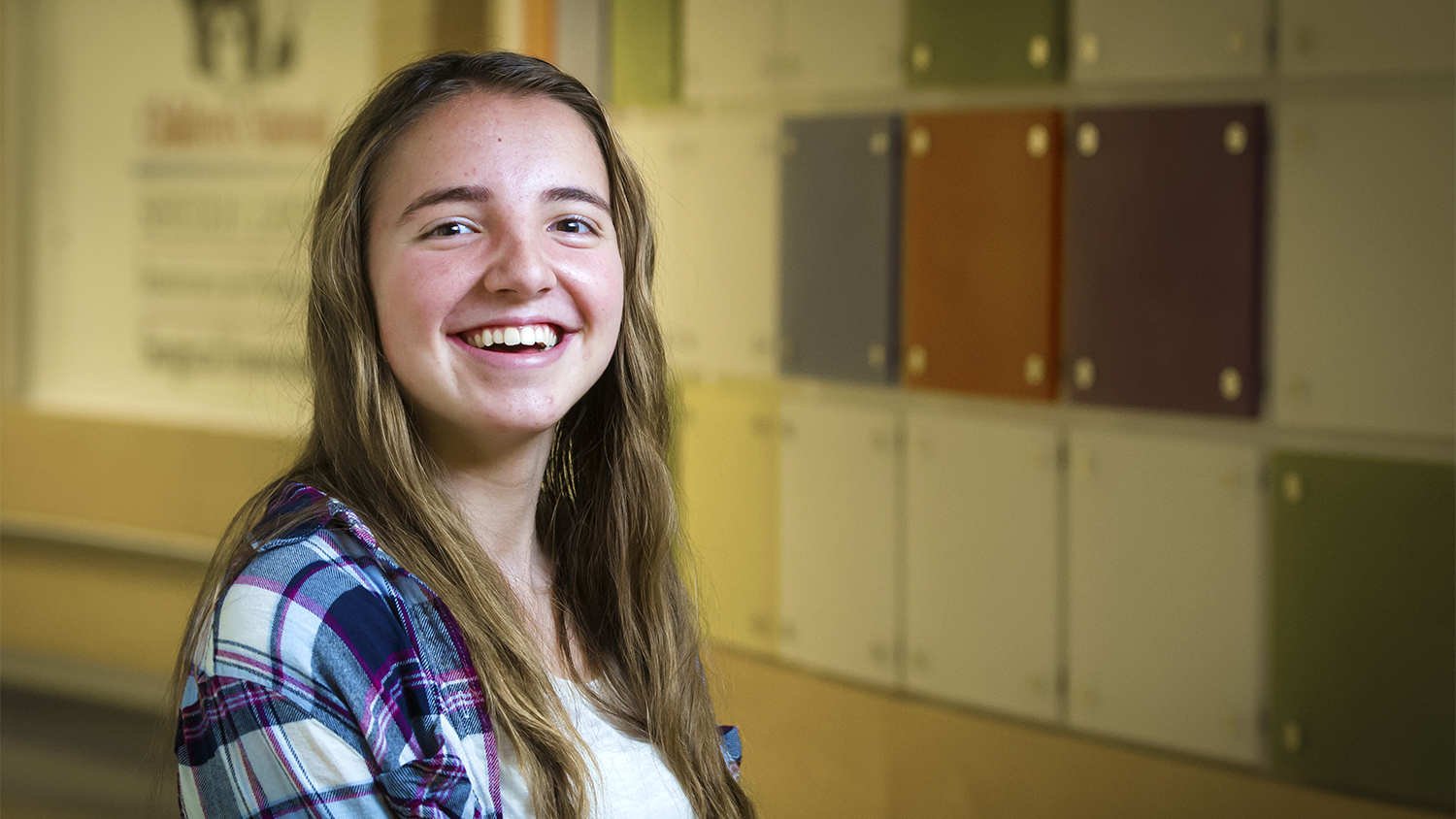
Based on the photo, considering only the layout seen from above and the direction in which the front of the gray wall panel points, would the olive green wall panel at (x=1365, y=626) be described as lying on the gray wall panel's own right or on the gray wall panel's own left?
on the gray wall panel's own left

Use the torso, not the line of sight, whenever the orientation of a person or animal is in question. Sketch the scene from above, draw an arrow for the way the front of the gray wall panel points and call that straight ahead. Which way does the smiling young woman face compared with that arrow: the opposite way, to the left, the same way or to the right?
to the left

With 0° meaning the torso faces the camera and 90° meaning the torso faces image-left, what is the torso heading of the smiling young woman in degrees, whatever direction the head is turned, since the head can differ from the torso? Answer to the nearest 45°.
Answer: approximately 315°

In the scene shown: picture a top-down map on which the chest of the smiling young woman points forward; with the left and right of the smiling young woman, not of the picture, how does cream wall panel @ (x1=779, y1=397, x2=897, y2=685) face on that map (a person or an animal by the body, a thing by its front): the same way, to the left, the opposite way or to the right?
to the right

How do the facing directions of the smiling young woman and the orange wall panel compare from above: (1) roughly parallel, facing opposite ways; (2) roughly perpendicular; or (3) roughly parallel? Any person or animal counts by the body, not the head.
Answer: roughly perpendicular
